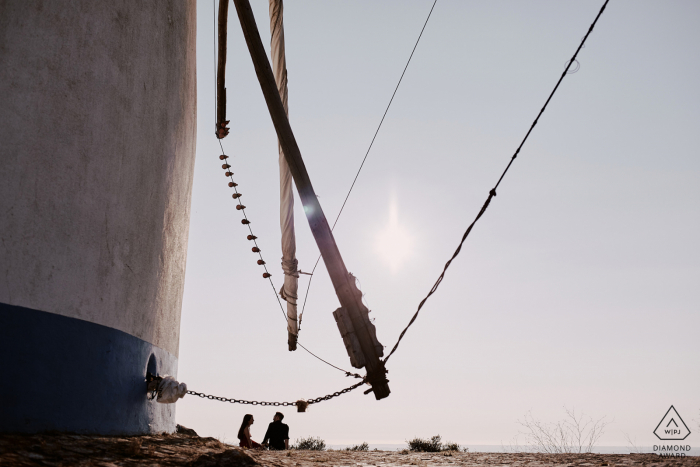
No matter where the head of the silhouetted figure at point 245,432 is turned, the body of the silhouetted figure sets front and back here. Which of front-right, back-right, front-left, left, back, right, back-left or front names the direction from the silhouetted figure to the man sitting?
front-left

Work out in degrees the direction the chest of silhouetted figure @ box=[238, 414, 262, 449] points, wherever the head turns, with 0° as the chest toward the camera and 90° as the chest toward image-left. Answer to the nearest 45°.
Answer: approximately 270°
